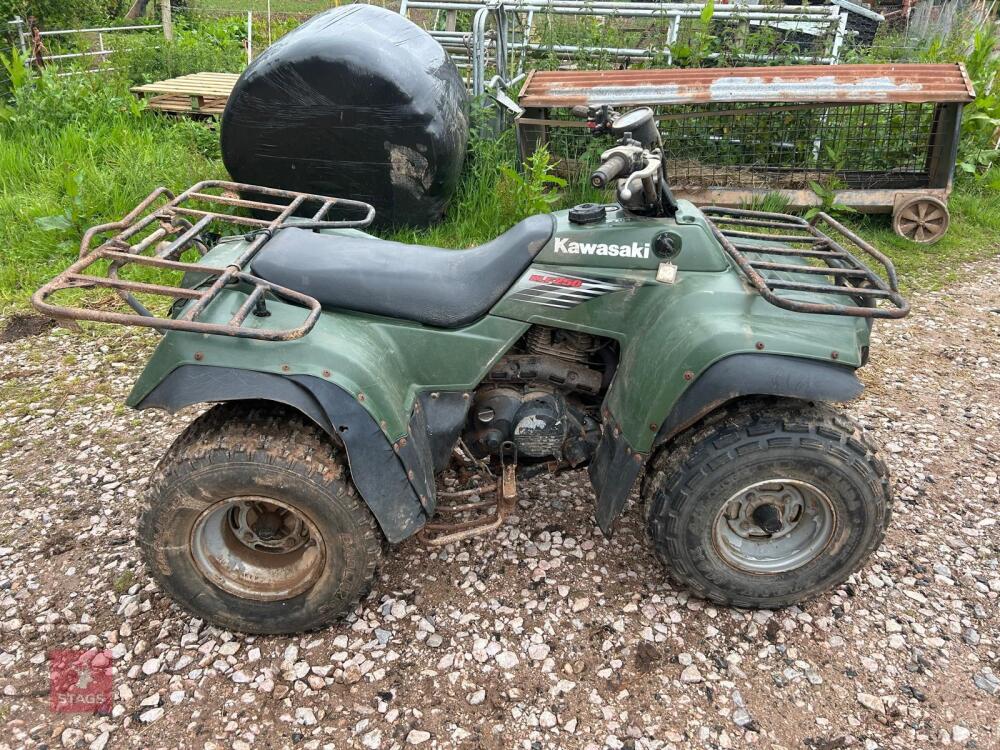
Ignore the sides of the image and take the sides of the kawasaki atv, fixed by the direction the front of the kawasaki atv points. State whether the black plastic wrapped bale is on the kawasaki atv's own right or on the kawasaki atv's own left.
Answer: on the kawasaki atv's own left

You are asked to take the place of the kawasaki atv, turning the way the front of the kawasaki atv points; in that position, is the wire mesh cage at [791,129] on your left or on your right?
on your left

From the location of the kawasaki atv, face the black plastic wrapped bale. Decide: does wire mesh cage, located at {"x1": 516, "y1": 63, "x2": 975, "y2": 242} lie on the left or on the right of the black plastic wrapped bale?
right

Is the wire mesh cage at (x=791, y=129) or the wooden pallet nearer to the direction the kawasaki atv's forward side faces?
the wire mesh cage

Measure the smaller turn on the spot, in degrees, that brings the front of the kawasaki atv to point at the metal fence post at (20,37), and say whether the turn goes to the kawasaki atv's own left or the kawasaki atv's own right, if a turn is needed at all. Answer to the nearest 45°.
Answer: approximately 135° to the kawasaki atv's own left

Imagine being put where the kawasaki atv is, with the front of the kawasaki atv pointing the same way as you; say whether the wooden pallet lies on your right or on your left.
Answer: on your left

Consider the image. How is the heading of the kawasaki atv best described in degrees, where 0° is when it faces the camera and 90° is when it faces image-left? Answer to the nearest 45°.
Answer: approximately 270°

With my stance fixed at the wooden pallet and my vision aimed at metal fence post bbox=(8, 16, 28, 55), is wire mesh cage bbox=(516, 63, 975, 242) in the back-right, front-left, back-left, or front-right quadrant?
back-right
